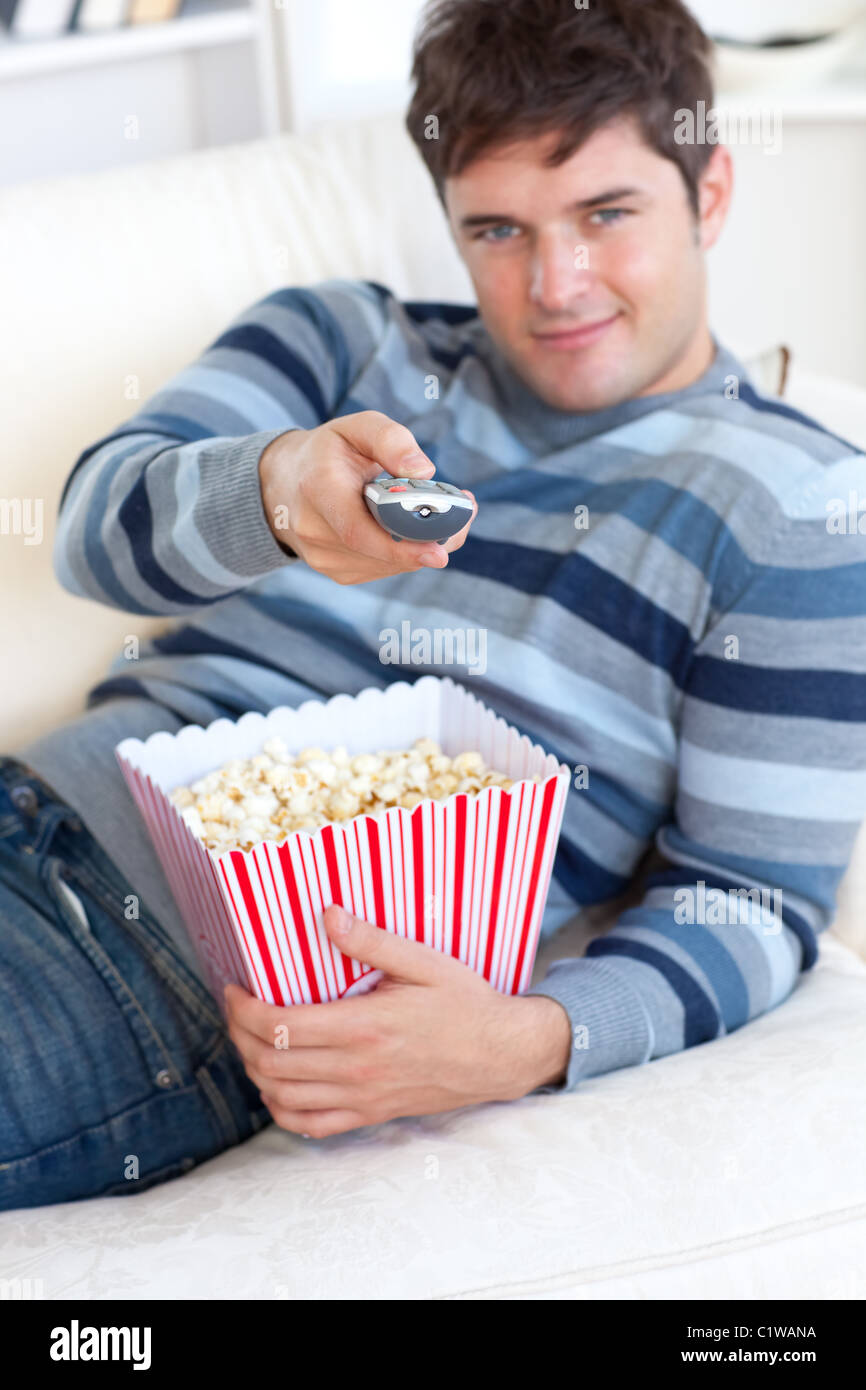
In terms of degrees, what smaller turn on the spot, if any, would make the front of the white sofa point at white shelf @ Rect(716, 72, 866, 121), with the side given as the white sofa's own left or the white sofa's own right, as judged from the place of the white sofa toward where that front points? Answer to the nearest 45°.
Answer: approximately 180°

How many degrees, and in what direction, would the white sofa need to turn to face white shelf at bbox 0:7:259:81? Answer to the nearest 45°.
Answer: approximately 180°

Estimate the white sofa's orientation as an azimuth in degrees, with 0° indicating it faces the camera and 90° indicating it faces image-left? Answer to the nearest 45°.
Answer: approximately 0°
